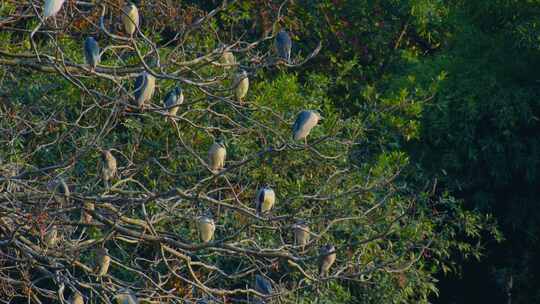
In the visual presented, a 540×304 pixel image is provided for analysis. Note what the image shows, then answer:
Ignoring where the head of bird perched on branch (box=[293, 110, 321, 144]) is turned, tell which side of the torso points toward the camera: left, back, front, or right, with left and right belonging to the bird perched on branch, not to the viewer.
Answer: right

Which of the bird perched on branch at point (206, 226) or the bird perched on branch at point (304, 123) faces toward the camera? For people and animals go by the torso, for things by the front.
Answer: the bird perched on branch at point (206, 226)

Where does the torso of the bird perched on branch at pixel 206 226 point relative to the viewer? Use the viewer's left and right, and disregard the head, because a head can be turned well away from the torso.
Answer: facing the viewer

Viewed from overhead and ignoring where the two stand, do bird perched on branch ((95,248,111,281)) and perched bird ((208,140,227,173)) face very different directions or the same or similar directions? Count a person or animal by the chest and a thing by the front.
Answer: same or similar directions

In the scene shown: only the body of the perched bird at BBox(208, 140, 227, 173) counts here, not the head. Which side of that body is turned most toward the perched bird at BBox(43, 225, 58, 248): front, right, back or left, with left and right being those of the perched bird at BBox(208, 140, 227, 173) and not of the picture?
right

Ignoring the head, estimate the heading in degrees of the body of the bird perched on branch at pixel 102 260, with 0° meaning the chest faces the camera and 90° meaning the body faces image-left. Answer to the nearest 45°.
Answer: approximately 315°

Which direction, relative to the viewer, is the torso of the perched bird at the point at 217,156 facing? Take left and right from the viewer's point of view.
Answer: facing the viewer and to the right of the viewer

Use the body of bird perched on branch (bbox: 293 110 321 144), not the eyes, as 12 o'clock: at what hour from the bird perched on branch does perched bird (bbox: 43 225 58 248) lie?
The perched bird is roughly at 5 o'clock from the bird perched on branch.

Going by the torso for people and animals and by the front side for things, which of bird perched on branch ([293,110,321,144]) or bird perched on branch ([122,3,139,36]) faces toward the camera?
bird perched on branch ([122,3,139,36])

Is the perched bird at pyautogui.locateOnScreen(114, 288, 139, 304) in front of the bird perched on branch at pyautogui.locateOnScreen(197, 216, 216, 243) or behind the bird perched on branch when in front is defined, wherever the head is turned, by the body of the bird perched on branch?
in front

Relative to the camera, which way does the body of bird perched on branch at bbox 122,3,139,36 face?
toward the camera
